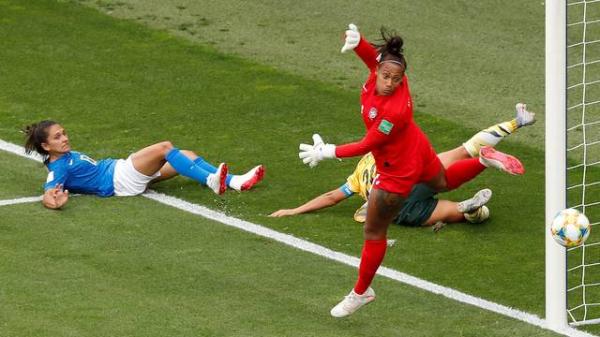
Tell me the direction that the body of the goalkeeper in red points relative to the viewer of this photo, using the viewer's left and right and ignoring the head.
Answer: facing the viewer and to the left of the viewer

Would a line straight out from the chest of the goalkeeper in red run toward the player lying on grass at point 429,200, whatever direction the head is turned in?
no

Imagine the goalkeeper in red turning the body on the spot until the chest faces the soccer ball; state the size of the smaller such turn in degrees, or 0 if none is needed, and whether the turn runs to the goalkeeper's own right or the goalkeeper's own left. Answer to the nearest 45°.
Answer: approximately 135° to the goalkeeper's own left

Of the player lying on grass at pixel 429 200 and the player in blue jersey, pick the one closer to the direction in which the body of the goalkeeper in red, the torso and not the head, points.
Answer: the player in blue jersey

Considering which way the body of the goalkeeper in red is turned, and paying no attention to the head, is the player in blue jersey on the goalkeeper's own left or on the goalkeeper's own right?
on the goalkeeper's own right
